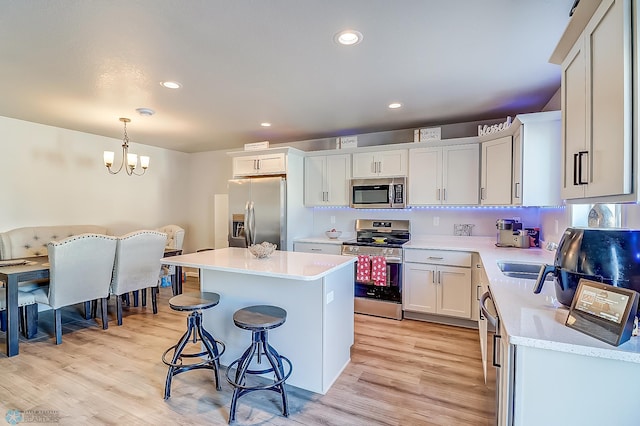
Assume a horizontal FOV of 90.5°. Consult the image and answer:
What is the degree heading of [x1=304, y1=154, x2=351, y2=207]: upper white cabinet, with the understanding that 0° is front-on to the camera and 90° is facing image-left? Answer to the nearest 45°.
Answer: approximately 0°

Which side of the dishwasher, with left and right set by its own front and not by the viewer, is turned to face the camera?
left

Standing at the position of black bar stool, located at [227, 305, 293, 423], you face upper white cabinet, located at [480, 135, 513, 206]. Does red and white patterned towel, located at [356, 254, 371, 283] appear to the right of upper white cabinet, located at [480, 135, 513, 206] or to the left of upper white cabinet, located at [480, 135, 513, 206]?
left

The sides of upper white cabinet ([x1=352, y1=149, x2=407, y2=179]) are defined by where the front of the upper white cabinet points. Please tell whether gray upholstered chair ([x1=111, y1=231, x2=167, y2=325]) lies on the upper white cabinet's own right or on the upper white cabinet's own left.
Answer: on the upper white cabinet's own right

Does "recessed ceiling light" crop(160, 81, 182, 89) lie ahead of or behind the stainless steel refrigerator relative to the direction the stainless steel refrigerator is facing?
ahead

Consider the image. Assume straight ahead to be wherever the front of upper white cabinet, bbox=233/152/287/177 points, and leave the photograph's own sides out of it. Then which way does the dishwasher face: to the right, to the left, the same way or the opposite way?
to the right

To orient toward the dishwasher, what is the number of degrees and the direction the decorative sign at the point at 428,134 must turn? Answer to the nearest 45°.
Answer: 0° — it already faces it

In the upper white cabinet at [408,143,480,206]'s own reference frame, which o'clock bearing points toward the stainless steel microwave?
The stainless steel microwave is roughly at 3 o'clock from the upper white cabinet.
